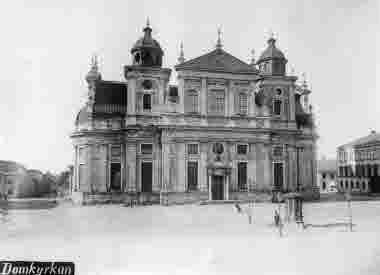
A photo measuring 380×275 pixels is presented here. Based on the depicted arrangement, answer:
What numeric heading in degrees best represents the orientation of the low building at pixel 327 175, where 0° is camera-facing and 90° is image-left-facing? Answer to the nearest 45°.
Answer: approximately 0°

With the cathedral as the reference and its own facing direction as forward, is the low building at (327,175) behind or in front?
behind

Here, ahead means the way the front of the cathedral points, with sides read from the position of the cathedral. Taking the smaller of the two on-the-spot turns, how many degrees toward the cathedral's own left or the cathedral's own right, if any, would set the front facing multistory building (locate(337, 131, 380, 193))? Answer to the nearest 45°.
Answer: approximately 90° to the cathedral's own left

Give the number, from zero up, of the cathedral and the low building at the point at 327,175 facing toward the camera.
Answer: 2

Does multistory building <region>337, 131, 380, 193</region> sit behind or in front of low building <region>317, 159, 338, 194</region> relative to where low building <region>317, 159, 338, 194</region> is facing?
in front

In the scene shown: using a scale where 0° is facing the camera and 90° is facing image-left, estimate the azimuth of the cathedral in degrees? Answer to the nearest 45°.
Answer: approximately 0°
